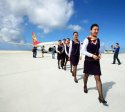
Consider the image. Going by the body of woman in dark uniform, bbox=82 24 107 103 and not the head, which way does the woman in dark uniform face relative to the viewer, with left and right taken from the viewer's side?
facing the viewer and to the right of the viewer
